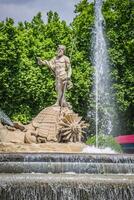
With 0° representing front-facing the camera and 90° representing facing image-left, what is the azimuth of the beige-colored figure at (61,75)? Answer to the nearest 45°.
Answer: approximately 45°
